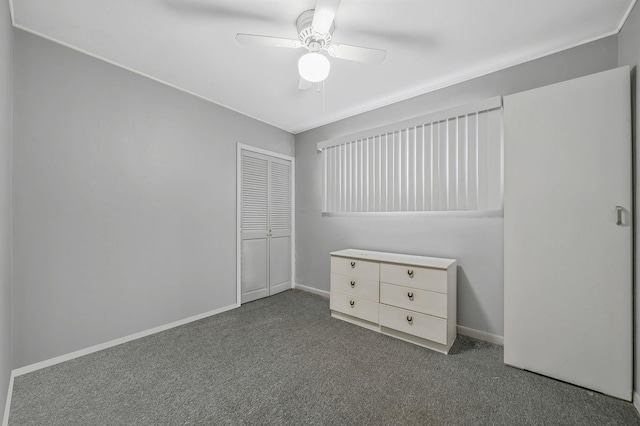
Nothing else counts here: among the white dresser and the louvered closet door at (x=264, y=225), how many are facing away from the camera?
0

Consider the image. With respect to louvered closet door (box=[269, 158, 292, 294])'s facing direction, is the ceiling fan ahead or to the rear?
ahead

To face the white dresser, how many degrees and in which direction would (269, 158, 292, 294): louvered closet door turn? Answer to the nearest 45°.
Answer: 0° — it already faces it

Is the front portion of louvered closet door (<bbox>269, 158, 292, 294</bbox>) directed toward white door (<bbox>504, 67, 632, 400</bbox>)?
yes

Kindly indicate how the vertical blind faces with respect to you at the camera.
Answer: facing the viewer and to the left of the viewer

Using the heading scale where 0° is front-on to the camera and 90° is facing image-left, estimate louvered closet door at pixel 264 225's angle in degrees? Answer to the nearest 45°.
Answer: approximately 315°

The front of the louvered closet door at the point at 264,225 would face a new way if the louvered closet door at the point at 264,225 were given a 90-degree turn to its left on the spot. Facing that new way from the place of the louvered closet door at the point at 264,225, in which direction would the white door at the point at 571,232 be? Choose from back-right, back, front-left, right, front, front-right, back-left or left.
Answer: right

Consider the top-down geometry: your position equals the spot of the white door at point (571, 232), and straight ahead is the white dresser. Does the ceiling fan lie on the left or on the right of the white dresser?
left

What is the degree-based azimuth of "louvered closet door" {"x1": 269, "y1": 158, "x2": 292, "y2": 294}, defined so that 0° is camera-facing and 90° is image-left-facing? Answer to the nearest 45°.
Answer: approximately 315°

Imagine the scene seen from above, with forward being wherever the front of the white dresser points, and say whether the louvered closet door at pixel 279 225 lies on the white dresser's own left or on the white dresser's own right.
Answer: on the white dresser's own right

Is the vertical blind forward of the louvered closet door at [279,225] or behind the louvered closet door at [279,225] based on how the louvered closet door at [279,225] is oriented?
forward
